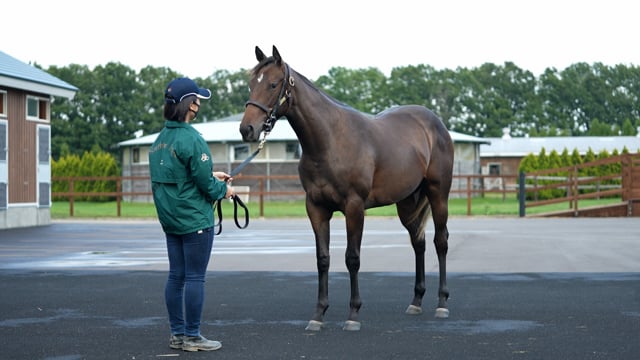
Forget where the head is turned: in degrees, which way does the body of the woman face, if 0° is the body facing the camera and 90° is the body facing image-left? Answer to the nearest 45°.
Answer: approximately 225°

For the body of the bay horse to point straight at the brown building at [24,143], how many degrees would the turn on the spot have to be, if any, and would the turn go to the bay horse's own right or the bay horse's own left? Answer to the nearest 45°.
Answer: approximately 90° to the bay horse's own right

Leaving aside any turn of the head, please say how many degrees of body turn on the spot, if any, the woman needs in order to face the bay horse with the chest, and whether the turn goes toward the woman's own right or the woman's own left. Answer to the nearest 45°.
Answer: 0° — they already face it

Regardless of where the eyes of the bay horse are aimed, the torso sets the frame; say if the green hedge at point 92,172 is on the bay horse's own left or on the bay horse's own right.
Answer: on the bay horse's own right

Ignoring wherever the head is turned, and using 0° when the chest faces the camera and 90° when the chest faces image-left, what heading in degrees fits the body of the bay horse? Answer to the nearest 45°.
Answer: approximately 45°

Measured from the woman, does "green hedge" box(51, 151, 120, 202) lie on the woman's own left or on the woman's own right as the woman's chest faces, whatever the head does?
on the woman's own left
